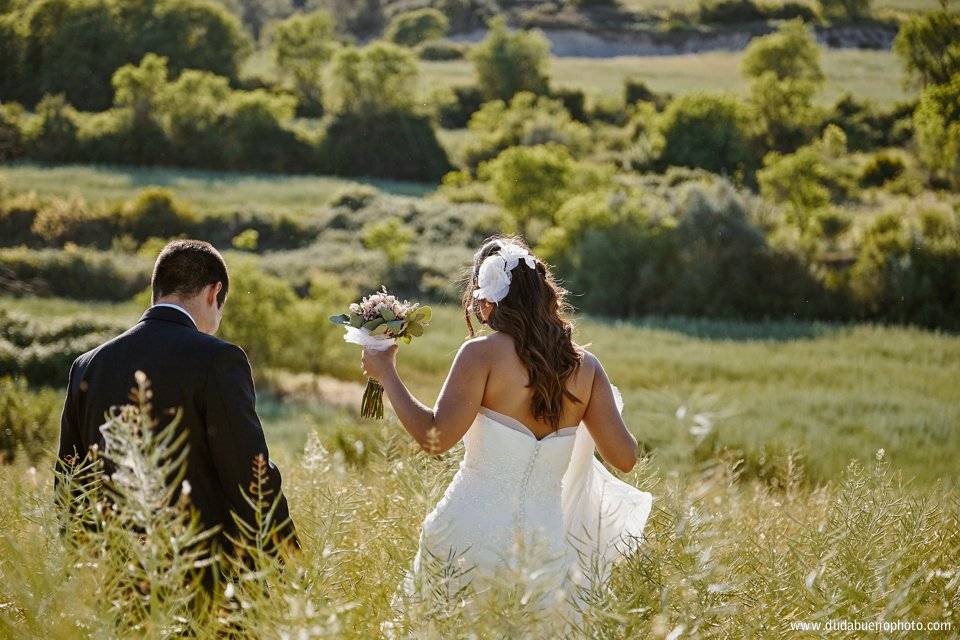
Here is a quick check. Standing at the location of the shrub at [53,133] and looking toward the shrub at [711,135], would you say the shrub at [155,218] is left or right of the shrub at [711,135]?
right

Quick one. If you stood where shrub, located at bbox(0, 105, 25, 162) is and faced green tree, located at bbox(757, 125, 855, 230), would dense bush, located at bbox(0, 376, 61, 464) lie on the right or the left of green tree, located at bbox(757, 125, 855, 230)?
right

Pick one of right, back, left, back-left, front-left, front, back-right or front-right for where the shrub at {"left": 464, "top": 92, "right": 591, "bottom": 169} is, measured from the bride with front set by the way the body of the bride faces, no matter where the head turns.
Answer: front

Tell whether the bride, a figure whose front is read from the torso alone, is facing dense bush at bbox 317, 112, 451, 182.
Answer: yes

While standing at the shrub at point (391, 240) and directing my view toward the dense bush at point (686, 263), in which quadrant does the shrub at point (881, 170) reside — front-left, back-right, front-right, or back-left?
front-left

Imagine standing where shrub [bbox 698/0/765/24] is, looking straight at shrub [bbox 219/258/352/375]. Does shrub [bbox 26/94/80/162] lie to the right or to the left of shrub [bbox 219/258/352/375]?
right

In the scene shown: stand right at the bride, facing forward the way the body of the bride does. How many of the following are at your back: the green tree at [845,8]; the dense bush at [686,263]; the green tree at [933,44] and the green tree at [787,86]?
0

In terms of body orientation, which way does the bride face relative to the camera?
away from the camera

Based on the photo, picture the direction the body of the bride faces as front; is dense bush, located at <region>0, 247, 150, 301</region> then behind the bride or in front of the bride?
in front

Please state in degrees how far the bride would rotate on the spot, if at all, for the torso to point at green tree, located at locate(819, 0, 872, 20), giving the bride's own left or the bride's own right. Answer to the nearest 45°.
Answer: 0° — they already face it

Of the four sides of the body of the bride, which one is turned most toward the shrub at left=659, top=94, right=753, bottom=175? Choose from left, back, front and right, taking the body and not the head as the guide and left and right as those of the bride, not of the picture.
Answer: front

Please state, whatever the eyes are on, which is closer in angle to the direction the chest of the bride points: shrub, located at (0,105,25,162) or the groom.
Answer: the shrub

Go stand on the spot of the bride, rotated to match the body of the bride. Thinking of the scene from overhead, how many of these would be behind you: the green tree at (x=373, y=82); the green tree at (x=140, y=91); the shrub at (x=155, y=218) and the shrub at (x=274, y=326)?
0

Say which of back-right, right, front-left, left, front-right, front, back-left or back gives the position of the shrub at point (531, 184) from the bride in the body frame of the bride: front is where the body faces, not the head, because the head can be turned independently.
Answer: front

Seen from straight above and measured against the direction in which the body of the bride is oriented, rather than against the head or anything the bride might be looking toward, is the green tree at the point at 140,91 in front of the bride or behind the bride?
in front
